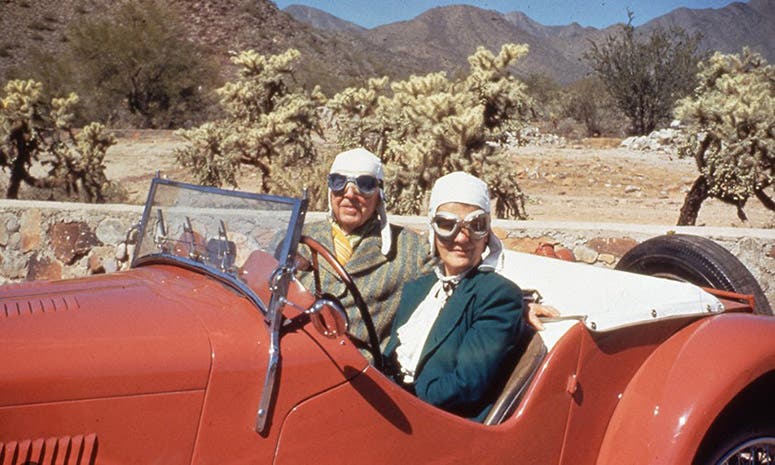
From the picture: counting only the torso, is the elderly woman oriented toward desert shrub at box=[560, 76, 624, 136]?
no

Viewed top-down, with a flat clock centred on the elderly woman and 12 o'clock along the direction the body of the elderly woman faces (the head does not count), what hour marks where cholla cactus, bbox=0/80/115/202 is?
The cholla cactus is roughly at 3 o'clock from the elderly woman.

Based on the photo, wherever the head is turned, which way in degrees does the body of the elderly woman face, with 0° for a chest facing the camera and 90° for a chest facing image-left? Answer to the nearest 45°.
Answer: approximately 45°

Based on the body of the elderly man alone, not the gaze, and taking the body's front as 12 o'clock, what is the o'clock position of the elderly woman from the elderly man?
The elderly woman is roughly at 10 o'clock from the elderly man.

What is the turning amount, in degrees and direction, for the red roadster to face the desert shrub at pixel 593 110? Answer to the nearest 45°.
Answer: approximately 135° to its right

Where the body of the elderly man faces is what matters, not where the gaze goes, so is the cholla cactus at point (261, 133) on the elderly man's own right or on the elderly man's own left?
on the elderly man's own right

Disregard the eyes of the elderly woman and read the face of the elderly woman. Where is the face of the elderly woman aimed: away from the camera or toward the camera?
toward the camera

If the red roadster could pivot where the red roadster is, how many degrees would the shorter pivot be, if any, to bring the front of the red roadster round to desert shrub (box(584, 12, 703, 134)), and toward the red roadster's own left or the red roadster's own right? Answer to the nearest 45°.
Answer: approximately 135° to the red roadster's own right

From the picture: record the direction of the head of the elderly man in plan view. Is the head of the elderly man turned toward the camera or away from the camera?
toward the camera

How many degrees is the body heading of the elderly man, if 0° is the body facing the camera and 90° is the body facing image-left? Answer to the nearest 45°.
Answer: approximately 45°

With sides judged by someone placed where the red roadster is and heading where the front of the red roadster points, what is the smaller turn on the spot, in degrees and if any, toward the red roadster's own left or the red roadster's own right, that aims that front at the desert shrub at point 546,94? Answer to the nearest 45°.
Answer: approximately 135° to the red roadster's own right

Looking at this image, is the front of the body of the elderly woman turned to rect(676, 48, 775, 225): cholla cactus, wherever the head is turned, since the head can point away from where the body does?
no

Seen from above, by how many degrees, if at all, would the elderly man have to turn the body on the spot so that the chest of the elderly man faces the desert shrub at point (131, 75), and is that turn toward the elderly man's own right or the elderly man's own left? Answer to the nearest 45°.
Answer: approximately 135° to the elderly man's own right

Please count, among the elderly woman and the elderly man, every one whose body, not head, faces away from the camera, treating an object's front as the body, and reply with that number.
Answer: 0

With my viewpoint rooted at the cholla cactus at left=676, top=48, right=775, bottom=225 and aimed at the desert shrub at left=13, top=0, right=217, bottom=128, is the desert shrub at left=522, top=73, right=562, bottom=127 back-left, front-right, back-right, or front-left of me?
front-right

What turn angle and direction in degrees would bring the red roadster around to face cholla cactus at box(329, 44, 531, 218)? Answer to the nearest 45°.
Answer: approximately 135° to its right

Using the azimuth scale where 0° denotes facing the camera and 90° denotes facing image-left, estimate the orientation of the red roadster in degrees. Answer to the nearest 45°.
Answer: approximately 45°

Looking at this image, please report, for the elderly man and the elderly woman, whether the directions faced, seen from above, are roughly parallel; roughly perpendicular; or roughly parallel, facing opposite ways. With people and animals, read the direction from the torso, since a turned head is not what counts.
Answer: roughly parallel
